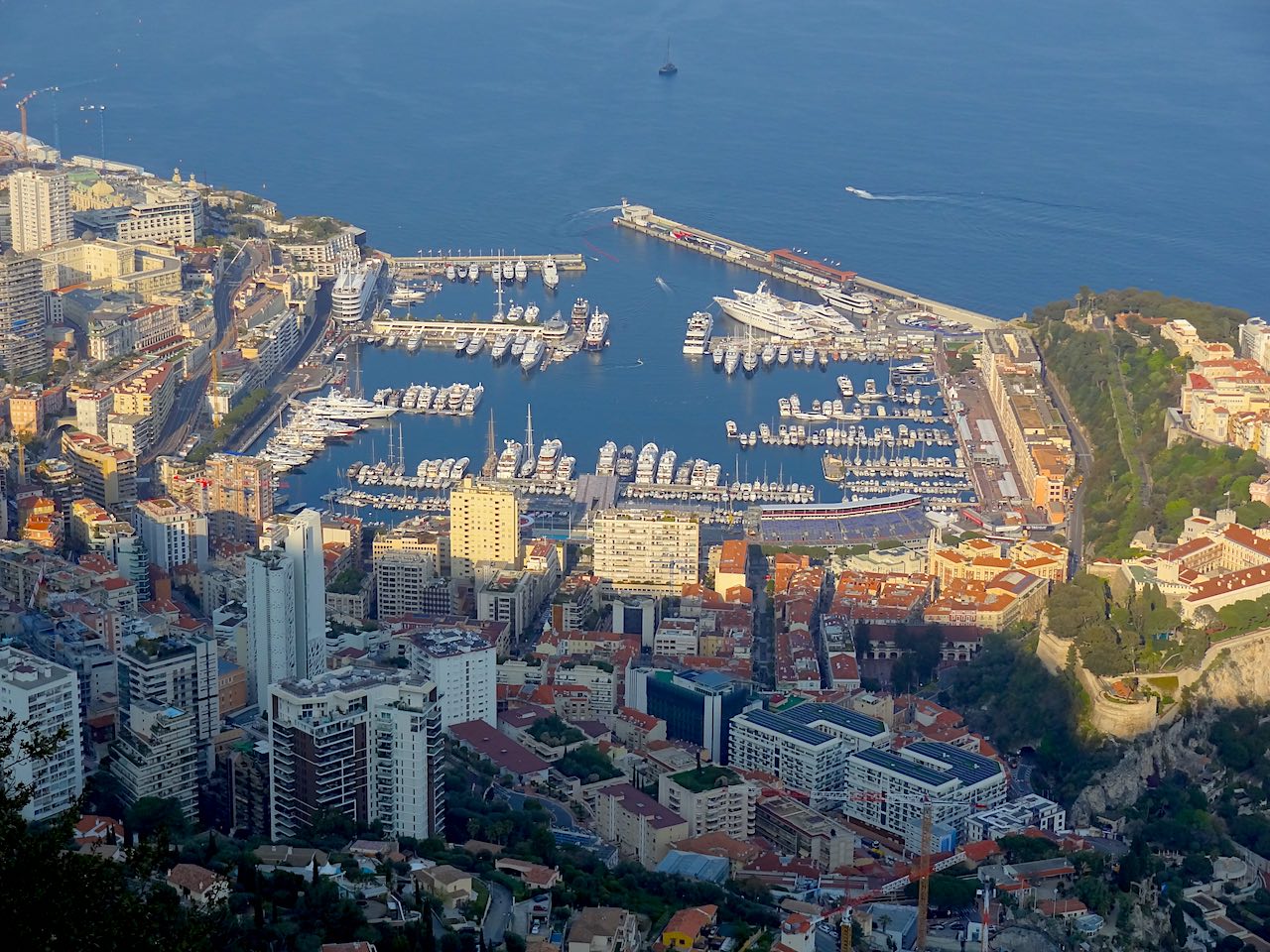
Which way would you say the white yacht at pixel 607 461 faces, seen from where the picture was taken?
facing away from the viewer

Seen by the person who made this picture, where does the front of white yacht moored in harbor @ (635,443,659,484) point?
facing away from the viewer

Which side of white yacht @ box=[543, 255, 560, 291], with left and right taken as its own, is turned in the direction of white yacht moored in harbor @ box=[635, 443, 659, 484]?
front

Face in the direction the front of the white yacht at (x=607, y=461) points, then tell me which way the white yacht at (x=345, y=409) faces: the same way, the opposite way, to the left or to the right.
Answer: to the right

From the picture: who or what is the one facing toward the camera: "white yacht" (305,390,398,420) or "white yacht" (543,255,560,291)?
"white yacht" (543,255,560,291)

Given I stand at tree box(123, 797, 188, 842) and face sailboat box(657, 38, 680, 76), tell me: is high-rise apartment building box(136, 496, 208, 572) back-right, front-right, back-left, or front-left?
front-left

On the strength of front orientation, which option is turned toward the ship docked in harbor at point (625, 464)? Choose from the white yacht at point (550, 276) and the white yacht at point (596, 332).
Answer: the white yacht at point (550, 276)

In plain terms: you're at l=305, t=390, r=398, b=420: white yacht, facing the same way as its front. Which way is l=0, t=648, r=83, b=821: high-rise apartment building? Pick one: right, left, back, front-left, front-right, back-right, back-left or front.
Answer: right

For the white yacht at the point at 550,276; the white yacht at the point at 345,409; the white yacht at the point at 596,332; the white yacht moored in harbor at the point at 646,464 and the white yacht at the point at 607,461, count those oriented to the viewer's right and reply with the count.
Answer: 1

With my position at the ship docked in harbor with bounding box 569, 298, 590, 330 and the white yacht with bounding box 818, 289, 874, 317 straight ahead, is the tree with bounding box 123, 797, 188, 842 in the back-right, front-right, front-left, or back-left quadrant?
back-right

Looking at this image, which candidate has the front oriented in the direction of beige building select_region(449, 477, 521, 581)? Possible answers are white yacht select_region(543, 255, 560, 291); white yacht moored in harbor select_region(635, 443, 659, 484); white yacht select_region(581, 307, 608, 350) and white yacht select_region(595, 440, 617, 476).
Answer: white yacht select_region(543, 255, 560, 291)

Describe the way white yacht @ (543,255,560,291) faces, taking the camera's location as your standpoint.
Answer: facing the viewer

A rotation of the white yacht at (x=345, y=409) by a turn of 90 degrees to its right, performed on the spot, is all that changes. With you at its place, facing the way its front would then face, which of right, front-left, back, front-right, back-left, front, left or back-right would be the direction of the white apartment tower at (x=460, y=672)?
front

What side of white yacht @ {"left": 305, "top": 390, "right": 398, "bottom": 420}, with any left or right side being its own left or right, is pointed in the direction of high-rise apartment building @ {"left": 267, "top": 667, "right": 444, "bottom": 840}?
right

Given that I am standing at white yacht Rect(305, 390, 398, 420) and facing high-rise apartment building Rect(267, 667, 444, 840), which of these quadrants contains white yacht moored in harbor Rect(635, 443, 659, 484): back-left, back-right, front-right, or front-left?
front-left

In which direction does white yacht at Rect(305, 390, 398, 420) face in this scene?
to the viewer's right
